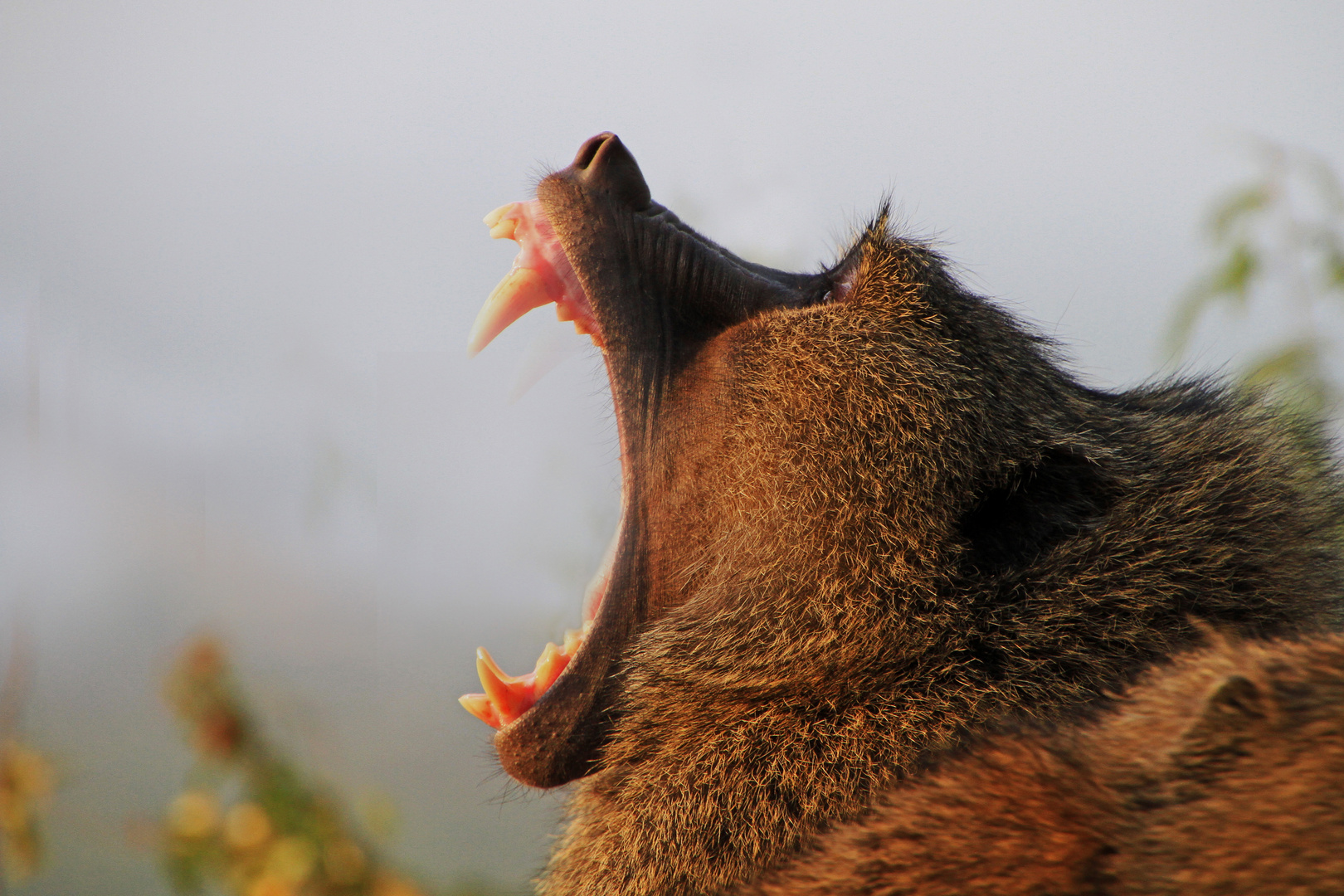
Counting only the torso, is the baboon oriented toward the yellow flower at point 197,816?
yes

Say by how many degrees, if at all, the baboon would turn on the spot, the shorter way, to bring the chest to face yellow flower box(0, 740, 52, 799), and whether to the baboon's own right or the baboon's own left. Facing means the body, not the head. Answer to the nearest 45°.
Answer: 0° — it already faces it

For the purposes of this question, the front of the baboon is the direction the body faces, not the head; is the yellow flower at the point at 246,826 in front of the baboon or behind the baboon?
in front

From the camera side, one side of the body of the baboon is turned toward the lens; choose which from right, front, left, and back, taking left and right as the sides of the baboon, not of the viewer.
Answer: left

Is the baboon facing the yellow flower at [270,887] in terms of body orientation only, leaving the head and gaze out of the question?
yes

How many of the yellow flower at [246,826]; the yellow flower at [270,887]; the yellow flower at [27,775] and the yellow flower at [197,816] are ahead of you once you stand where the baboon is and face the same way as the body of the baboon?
4
